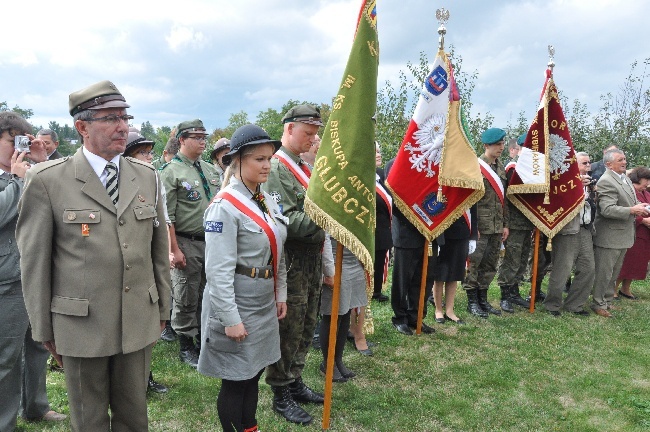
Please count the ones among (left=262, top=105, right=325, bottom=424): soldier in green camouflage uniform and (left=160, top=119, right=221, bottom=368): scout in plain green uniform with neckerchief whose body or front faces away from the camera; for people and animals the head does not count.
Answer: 0

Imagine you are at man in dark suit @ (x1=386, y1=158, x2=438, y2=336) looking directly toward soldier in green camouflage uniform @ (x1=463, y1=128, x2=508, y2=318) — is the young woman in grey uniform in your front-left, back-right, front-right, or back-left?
back-right

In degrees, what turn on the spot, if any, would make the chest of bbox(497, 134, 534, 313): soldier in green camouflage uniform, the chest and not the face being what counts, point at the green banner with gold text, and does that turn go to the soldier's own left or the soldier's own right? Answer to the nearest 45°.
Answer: approximately 45° to the soldier's own right

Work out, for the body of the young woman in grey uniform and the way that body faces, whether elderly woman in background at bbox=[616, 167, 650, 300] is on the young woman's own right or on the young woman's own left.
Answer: on the young woman's own left

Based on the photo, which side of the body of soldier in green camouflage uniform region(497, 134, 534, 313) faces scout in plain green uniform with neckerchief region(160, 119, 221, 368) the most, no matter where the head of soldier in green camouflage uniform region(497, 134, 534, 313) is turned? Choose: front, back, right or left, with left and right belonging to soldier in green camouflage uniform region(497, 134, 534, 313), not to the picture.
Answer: right

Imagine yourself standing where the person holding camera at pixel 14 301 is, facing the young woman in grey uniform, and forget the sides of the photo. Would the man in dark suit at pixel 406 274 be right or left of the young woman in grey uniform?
left

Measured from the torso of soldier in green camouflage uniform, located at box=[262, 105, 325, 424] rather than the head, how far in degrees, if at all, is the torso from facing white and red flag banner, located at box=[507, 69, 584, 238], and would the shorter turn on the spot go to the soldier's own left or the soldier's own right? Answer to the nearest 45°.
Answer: approximately 90° to the soldier's own left

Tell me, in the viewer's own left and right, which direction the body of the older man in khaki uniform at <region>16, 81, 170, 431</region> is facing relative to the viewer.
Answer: facing the viewer and to the right of the viewer

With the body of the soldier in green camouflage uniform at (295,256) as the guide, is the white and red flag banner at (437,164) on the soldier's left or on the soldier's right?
on the soldier's left
